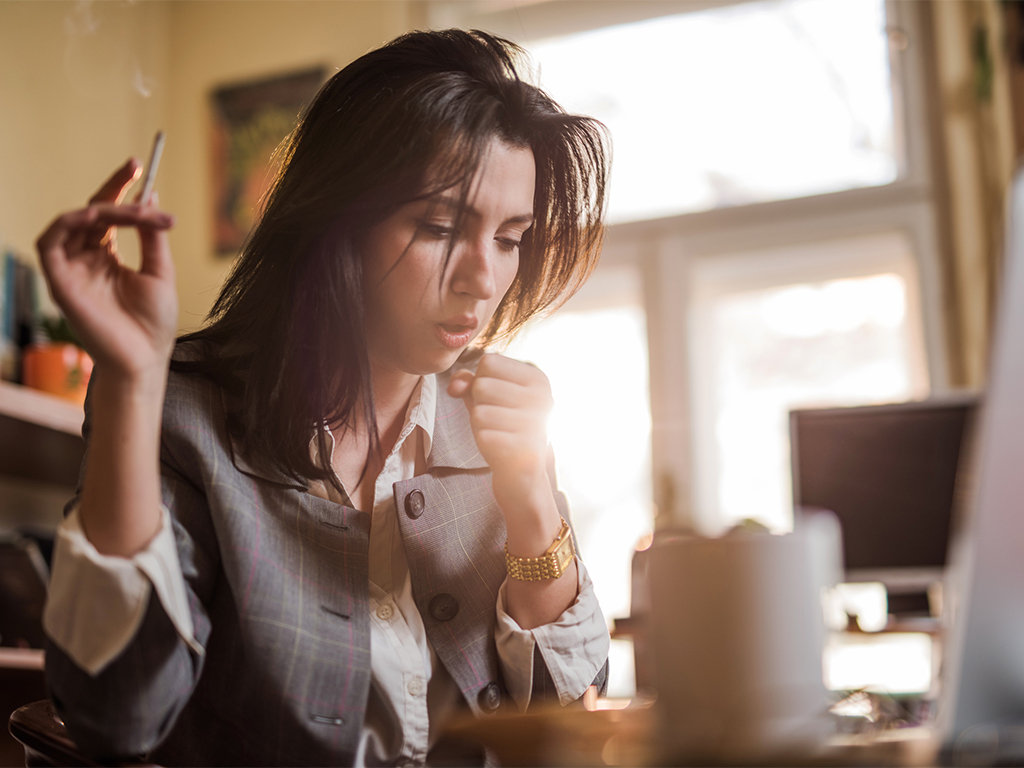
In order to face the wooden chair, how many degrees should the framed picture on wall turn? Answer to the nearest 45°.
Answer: approximately 45° to its left

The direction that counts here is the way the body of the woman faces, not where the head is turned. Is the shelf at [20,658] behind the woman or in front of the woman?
behind

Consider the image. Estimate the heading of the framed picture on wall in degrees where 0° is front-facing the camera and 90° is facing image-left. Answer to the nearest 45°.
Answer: approximately 45°

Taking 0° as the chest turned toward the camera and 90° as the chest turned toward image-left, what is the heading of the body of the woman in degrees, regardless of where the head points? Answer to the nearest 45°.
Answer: approximately 315°

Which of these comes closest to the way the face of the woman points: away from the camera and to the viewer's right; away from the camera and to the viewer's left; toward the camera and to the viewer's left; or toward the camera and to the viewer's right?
toward the camera and to the viewer's right
